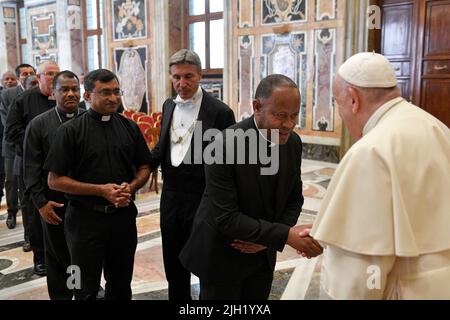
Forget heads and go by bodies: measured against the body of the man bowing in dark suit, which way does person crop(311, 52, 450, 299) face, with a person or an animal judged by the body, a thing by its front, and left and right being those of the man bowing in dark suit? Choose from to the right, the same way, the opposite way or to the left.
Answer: the opposite way

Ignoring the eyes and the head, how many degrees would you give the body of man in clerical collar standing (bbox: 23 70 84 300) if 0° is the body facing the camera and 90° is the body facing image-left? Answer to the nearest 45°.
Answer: approximately 315°

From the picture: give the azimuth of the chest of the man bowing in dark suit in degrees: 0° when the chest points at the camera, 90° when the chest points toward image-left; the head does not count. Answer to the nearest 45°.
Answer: approximately 315°

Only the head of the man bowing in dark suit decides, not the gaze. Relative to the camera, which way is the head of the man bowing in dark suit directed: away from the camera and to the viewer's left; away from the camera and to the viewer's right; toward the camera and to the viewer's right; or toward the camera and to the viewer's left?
toward the camera and to the viewer's right

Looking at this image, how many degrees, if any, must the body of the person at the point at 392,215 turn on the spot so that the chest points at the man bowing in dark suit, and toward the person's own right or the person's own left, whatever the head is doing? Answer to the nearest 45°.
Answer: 0° — they already face them

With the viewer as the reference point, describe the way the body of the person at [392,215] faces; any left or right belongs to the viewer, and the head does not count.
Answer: facing away from the viewer and to the left of the viewer

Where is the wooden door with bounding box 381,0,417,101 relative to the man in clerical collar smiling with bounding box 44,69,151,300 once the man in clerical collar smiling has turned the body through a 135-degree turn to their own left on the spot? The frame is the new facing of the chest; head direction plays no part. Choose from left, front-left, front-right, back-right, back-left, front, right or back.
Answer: front-right

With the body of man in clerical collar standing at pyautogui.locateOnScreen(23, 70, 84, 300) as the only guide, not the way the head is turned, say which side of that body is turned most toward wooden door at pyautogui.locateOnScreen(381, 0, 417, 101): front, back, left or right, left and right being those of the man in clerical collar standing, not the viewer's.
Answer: left

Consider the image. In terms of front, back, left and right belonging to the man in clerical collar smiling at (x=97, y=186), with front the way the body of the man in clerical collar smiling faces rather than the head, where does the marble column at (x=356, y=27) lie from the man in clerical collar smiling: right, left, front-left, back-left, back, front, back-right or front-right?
left
